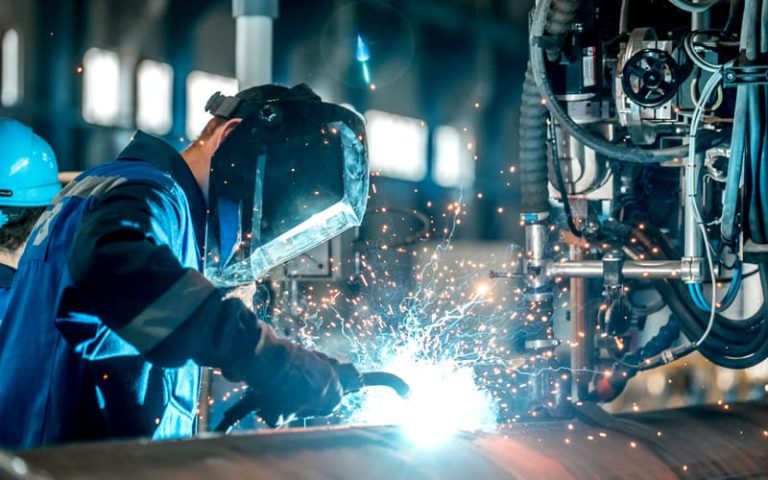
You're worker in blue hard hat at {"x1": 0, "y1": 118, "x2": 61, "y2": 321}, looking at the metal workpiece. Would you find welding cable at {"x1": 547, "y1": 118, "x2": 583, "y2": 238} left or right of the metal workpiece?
left

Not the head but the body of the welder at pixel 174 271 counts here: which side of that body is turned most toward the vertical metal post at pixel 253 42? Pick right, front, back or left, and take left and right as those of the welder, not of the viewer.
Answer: left

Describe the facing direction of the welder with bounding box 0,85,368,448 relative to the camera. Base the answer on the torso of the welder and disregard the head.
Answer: to the viewer's right

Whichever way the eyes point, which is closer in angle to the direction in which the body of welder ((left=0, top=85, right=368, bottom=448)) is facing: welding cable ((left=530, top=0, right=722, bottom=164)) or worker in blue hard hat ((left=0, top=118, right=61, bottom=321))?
the welding cable

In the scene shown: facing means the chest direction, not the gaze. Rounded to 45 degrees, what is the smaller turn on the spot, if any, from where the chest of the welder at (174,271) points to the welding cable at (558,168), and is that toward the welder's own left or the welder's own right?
approximately 45° to the welder's own left
